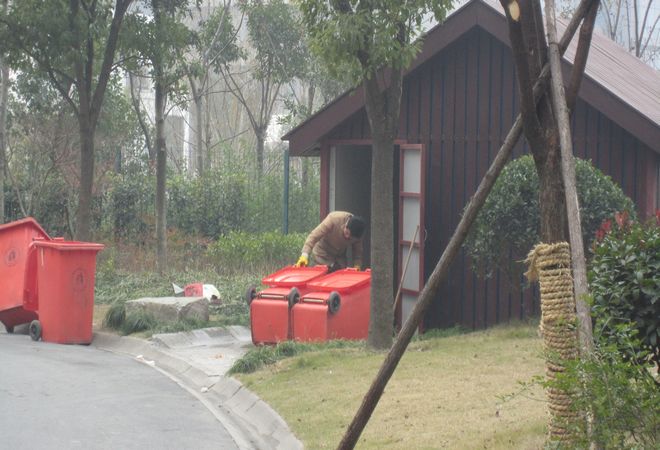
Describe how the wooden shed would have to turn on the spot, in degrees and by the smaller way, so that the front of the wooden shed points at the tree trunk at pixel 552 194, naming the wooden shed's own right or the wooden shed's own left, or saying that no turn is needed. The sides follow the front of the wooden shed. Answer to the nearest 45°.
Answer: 0° — it already faces it

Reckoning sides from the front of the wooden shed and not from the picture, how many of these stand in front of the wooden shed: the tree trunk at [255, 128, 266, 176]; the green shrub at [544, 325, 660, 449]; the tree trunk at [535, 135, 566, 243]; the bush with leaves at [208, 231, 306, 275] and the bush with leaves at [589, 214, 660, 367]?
3

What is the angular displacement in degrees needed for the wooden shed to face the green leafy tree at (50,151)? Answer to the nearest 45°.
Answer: approximately 135° to its right

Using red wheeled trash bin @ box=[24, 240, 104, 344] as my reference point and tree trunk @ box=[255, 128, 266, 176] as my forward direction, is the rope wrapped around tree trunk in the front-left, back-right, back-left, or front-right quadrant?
back-right

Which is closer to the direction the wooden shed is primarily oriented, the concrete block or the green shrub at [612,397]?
the green shrub

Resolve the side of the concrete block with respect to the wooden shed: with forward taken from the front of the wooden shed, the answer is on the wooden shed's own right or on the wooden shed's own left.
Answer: on the wooden shed's own right

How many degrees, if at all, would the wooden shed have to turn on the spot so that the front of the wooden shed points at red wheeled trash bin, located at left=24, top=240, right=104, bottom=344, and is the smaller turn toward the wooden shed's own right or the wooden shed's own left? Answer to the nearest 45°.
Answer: approximately 90° to the wooden shed's own right

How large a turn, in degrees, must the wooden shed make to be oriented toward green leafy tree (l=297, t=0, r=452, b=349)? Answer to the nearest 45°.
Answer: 0° — it already faces it

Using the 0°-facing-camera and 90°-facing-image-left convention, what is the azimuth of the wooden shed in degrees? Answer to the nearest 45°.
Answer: approximately 0°
